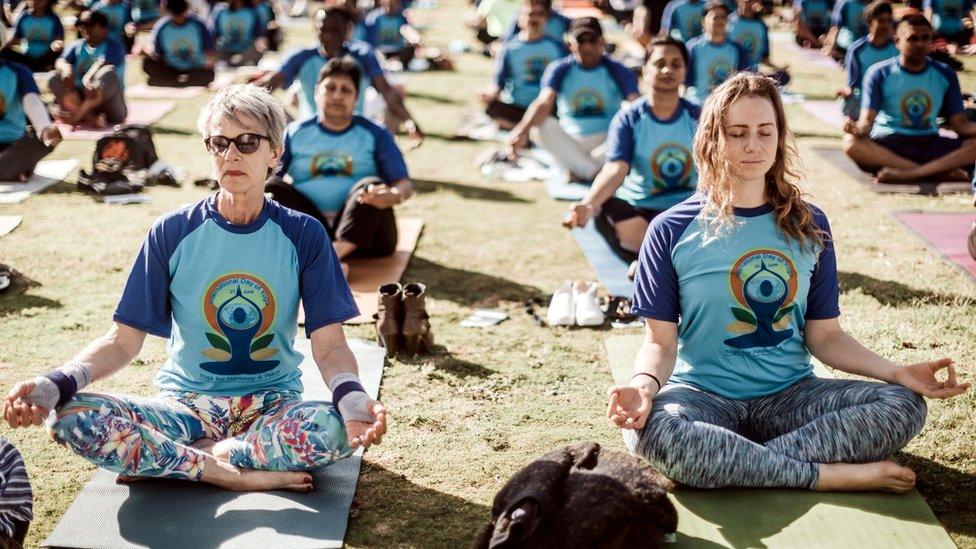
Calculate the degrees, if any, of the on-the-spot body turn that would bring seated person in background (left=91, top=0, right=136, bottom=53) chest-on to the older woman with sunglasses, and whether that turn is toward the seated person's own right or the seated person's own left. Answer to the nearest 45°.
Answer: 0° — they already face them

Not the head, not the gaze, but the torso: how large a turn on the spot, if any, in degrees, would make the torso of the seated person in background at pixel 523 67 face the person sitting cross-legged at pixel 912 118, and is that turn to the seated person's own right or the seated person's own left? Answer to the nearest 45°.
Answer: approximately 45° to the seated person's own left

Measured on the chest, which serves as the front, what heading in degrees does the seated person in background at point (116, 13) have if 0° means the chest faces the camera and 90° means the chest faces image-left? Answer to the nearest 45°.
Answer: approximately 0°

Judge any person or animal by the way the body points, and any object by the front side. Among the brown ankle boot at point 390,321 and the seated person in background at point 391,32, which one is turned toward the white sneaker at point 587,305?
the seated person in background
